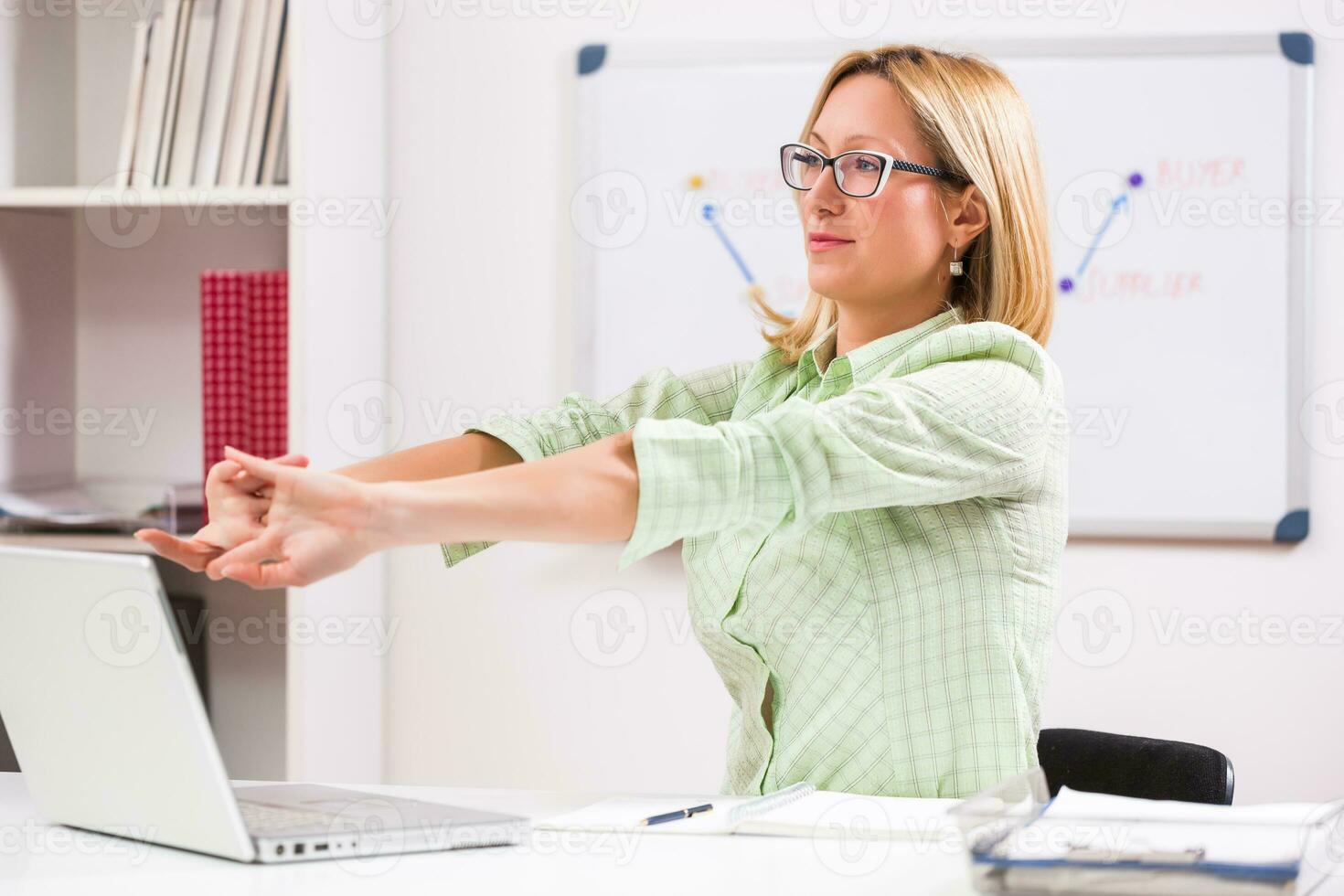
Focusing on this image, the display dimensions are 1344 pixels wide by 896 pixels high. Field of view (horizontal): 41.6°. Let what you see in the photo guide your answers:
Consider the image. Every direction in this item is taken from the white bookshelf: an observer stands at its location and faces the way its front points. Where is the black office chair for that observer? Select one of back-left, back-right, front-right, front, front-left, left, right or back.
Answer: left

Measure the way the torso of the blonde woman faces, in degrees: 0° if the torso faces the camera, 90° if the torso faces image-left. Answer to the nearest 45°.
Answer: approximately 45°

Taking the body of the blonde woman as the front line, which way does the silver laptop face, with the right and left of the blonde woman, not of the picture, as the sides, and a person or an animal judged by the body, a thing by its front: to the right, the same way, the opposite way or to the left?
the opposite way

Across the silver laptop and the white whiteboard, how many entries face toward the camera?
1

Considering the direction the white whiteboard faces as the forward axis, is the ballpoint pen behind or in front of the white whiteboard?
in front

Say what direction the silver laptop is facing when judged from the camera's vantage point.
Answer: facing away from the viewer and to the right of the viewer

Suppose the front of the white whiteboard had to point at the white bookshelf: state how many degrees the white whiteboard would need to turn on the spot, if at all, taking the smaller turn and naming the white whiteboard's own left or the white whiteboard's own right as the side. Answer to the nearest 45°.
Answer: approximately 90° to the white whiteboard's own right

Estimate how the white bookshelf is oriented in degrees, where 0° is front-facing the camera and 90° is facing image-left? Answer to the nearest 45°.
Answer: approximately 45°

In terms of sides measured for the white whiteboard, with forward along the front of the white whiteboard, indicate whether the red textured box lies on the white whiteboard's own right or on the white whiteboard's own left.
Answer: on the white whiteboard's own right
